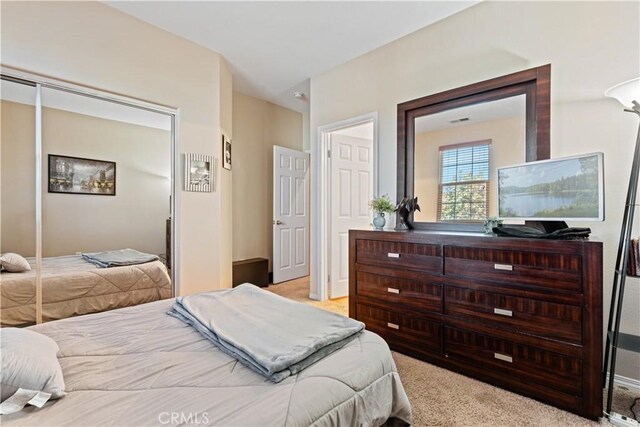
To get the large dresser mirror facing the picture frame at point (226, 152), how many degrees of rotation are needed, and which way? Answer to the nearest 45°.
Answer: approximately 45° to its right

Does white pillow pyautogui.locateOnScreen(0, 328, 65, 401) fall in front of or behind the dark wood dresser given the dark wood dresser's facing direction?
in front

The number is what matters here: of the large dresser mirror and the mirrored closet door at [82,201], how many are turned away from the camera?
0

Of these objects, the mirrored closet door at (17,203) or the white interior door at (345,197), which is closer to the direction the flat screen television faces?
the mirrored closet door

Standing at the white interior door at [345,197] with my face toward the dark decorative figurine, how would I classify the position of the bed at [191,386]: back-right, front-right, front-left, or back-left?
front-right

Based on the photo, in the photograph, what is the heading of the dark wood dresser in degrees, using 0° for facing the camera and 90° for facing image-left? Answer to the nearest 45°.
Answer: approximately 45°

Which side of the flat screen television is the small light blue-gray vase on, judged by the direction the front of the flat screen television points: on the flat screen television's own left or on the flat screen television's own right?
on the flat screen television's own right

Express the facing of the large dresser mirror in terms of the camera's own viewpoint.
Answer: facing the viewer and to the left of the viewer

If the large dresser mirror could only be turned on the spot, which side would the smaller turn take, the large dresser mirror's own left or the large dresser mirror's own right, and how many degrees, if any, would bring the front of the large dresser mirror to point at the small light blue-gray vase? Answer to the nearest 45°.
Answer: approximately 45° to the large dresser mirror's own right

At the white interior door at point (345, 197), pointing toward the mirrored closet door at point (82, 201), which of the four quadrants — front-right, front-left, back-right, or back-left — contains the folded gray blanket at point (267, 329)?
front-left

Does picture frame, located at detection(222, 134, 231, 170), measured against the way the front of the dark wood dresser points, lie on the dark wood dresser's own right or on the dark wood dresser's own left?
on the dark wood dresser's own right

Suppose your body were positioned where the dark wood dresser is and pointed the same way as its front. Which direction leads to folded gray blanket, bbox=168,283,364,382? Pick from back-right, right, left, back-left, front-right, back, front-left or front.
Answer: front

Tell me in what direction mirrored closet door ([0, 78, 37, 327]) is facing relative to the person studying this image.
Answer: facing the viewer and to the right of the viewer

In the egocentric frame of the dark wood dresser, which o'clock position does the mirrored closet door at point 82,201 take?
The mirrored closet door is roughly at 1 o'clock from the dark wood dresser.

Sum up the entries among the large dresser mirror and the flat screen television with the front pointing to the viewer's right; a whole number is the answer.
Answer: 0
